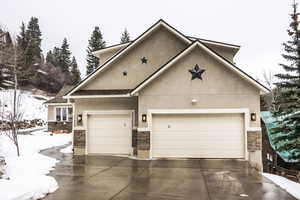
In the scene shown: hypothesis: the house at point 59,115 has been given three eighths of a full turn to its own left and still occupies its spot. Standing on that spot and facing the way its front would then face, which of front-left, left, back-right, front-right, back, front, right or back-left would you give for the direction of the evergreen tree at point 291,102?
right

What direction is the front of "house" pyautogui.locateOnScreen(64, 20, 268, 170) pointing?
toward the camera

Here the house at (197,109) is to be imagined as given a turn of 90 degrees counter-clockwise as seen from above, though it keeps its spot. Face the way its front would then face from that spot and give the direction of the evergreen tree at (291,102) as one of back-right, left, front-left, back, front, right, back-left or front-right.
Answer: front-left

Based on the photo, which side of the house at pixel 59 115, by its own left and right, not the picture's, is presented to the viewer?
front
